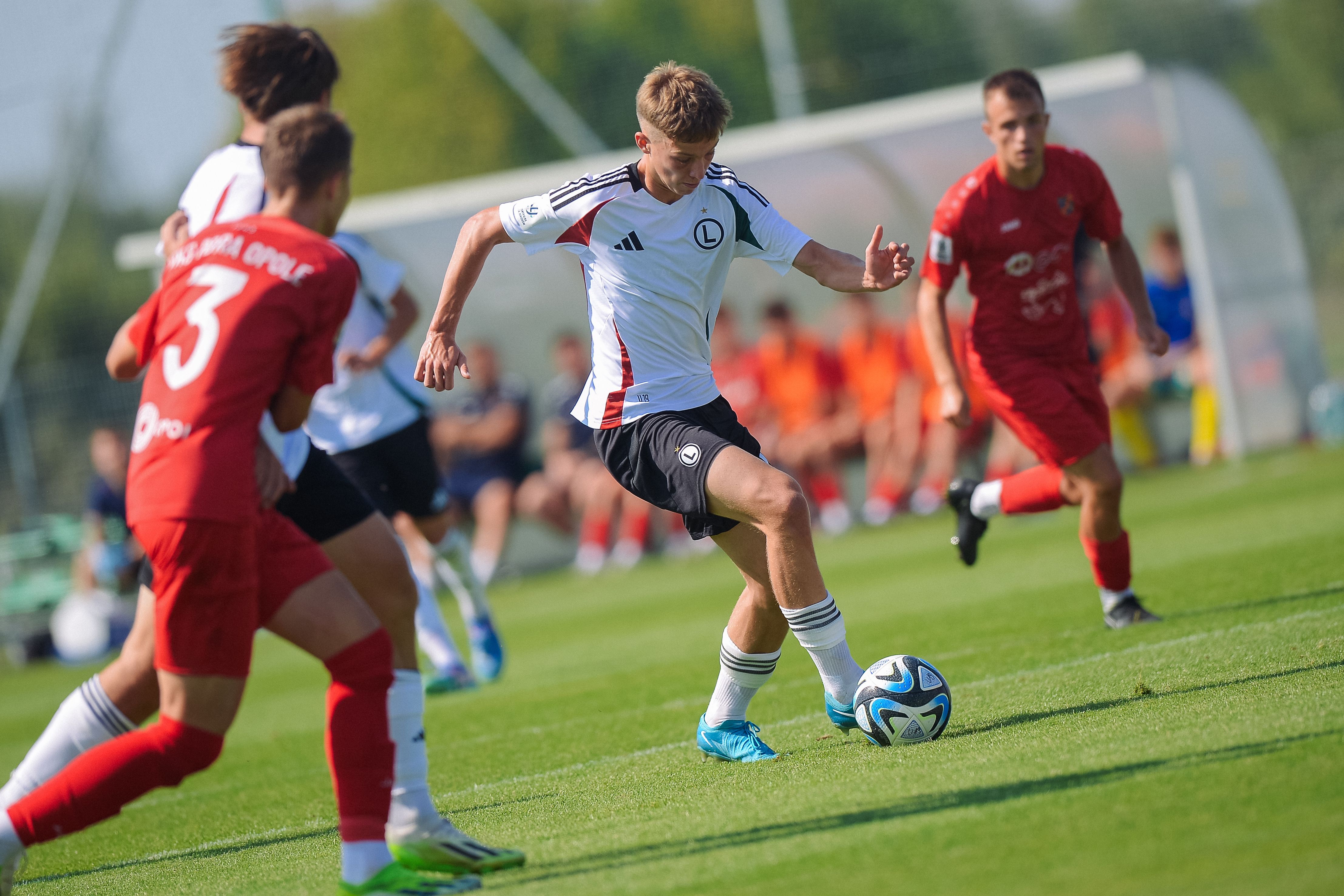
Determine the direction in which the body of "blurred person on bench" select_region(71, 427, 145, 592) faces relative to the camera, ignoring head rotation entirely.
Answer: toward the camera

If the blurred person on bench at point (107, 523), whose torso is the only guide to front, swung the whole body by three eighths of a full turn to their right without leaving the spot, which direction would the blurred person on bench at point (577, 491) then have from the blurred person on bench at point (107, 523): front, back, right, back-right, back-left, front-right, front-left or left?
back-right

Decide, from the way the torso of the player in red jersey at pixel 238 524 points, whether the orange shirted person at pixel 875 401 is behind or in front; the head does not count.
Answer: in front

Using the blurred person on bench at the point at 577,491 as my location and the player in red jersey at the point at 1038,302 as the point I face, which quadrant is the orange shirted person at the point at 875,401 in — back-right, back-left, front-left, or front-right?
front-left

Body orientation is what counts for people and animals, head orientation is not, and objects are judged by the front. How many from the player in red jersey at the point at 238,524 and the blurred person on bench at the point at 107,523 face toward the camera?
1

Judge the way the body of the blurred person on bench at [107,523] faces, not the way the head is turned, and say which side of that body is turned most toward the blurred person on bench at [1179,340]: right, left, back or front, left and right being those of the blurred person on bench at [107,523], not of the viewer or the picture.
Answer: left

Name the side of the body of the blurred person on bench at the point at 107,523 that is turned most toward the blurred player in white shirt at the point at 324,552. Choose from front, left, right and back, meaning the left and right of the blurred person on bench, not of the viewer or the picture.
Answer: front

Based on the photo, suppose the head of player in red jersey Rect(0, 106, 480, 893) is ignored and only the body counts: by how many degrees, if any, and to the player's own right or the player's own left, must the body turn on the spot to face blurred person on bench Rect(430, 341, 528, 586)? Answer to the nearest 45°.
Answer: approximately 45° to the player's own left

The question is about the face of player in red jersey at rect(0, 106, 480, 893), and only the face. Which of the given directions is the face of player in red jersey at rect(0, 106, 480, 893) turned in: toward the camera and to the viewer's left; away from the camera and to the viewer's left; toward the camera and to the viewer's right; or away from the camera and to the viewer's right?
away from the camera and to the viewer's right

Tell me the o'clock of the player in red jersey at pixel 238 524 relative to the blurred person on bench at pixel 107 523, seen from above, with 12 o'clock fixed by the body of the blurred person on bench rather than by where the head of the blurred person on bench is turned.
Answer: The player in red jersey is roughly at 12 o'clock from the blurred person on bench.

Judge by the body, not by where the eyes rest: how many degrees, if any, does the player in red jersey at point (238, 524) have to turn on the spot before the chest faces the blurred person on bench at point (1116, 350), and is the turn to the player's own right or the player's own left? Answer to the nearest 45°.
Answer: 0° — they already face them

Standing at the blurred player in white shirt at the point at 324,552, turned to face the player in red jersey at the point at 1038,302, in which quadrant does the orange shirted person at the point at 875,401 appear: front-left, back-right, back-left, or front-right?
front-left

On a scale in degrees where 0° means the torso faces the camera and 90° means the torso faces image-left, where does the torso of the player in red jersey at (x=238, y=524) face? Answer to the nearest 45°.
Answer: approximately 225°

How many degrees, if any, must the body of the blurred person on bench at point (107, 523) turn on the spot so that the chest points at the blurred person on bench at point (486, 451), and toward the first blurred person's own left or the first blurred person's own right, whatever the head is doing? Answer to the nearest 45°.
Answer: approximately 90° to the first blurred person's own left
